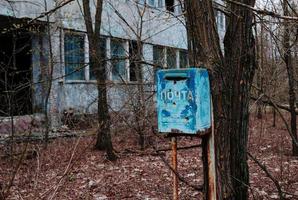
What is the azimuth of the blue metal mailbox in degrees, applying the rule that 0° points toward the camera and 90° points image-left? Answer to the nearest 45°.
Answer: approximately 45°
